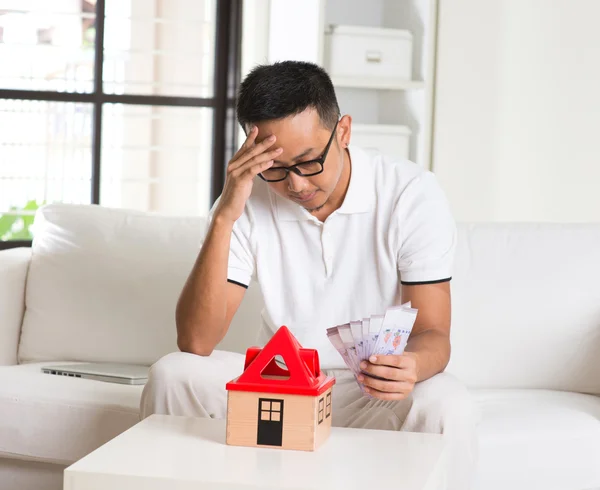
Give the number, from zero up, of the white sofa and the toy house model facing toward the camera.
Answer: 2

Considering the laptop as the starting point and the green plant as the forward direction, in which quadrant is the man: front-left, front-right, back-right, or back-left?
back-right

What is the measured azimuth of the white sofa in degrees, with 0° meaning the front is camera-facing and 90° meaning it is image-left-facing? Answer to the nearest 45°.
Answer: approximately 0°

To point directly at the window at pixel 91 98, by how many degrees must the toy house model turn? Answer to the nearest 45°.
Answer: approximately 180°
